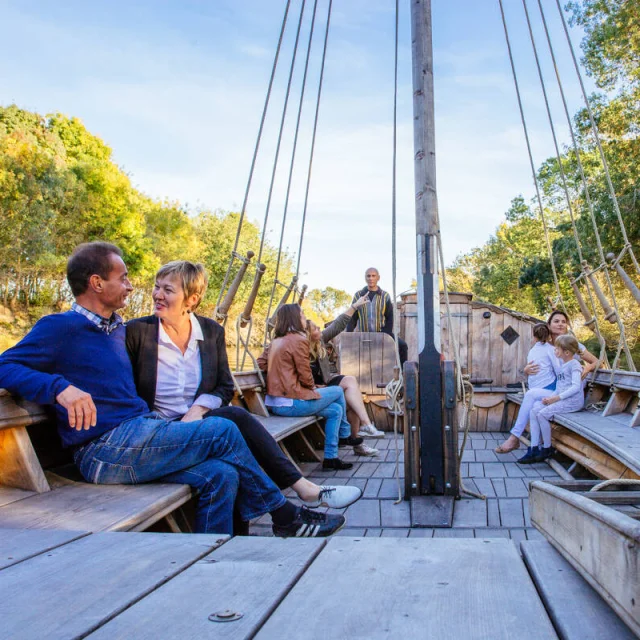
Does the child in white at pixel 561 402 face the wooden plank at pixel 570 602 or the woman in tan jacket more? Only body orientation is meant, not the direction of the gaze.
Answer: the woman in tan jacket

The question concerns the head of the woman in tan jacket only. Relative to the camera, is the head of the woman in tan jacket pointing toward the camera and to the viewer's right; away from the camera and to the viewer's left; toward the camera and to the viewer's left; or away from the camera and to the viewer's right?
away from the camera and to the viewer's right

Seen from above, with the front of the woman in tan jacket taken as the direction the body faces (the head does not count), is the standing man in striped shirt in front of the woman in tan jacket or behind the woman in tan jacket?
in front

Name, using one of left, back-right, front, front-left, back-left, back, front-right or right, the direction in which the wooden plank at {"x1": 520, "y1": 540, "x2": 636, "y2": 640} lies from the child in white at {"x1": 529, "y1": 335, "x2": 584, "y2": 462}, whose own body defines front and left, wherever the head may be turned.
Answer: left

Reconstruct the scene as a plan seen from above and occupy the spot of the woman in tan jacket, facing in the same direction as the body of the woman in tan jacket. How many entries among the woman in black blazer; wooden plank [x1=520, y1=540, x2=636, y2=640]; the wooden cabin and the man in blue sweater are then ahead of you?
1

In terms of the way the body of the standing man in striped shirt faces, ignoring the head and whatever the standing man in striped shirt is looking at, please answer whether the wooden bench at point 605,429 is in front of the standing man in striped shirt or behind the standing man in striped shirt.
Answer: in front

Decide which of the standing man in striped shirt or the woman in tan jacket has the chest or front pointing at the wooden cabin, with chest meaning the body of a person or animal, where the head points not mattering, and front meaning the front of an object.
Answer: the woman in tan jacket

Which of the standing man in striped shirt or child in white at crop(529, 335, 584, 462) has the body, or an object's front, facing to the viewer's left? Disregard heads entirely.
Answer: the child in white

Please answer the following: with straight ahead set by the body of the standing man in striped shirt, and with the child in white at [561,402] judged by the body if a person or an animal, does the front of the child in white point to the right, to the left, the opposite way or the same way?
to the right

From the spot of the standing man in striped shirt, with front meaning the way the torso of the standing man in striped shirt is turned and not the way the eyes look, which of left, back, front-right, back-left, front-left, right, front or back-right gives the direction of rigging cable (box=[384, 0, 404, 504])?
front

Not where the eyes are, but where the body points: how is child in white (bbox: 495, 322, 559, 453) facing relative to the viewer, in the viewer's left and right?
facing to the left of the viewer

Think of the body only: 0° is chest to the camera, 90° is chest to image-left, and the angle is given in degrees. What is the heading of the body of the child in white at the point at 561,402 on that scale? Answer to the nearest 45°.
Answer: approximately 90°

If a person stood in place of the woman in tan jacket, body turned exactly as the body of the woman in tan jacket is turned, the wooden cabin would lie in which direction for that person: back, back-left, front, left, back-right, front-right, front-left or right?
front

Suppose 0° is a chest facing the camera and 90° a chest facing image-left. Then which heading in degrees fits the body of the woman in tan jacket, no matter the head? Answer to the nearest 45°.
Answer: approximately 225°

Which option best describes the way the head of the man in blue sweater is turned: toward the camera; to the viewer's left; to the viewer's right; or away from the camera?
to the viewer's right

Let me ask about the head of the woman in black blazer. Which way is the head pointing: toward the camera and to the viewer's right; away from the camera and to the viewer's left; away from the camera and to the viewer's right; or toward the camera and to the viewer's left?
toward the camera and to the viewer's left

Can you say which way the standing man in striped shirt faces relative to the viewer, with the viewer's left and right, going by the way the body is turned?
facing the viewer

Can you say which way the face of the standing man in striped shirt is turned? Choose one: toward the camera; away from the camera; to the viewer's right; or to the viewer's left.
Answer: toward the camera
